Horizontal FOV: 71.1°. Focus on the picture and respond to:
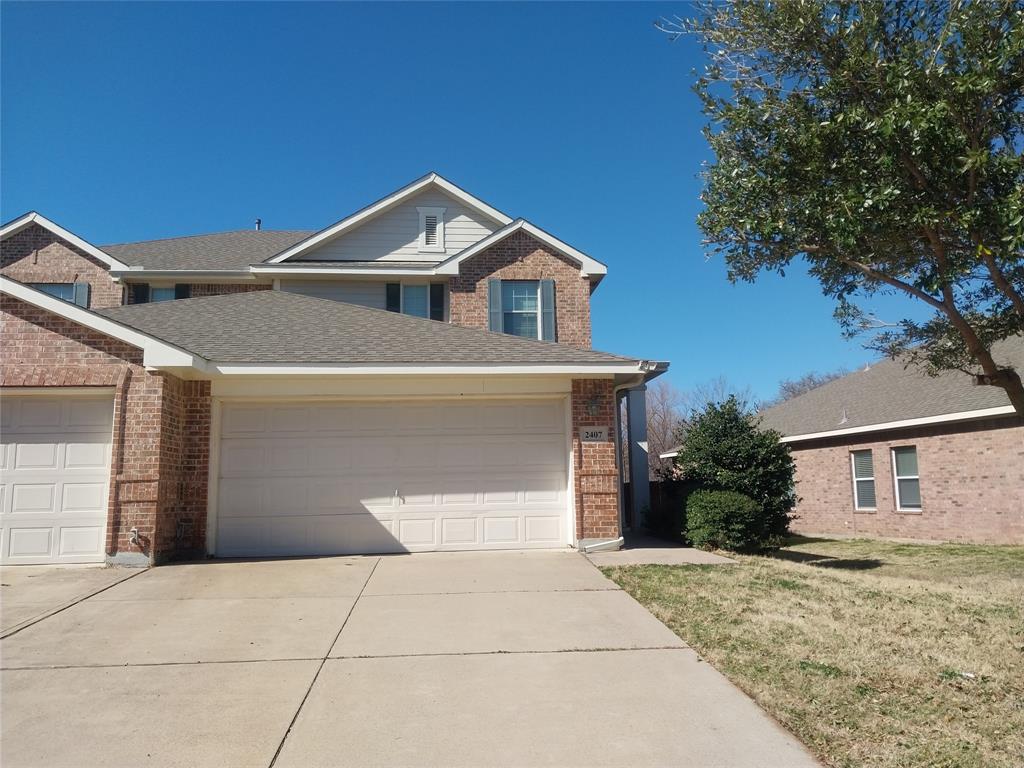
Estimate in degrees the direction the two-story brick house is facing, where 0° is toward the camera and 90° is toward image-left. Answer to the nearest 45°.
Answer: approximately 0°

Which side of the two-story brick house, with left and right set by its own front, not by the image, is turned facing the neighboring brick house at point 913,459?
left

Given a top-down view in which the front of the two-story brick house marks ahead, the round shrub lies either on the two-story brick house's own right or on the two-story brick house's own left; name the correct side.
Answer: on the two-story brick house's own left

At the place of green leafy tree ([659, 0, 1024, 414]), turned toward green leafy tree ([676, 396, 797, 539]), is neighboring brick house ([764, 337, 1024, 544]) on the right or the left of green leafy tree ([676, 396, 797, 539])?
right

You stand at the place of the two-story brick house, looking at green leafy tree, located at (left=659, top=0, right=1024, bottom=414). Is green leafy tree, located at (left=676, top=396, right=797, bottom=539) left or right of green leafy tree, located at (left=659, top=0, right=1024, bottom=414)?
left

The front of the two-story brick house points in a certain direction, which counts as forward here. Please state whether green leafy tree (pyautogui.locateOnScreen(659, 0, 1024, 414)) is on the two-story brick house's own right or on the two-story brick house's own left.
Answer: on the two-story brick house's own left

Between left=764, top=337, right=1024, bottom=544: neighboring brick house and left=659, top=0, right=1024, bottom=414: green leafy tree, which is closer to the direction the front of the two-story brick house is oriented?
the green leafy tree

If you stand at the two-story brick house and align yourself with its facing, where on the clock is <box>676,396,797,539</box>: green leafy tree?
The green leafy tree is roughly at 9 o'clock from the two-story brick house.
